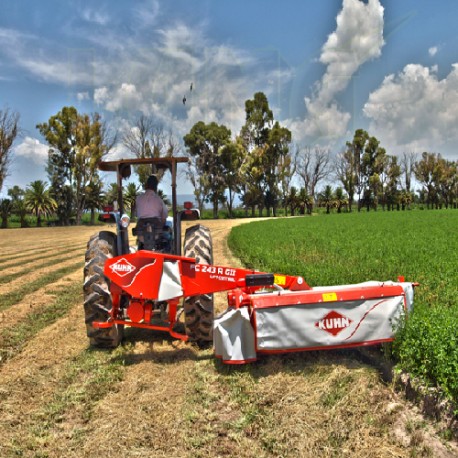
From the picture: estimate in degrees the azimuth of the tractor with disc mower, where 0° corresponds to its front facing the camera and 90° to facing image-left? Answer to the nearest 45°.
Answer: approximately 180°

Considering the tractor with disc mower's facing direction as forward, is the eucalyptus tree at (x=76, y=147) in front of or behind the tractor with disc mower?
in front

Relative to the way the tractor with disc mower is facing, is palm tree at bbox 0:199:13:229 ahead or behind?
ahead

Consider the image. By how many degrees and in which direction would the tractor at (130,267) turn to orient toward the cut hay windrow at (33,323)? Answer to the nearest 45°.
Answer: approximately 45° to its left

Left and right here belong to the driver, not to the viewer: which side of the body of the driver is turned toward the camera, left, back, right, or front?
back

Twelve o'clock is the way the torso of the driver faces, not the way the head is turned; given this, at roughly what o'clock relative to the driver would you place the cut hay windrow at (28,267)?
The cut hay windrow is roughly at 11 o'clock from the driver.

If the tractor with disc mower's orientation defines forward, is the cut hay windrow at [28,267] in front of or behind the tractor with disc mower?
in front

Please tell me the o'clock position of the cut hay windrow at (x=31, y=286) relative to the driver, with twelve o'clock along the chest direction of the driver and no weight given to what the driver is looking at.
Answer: The cut hay windrow is roughly at 11 o'clock from the driver.

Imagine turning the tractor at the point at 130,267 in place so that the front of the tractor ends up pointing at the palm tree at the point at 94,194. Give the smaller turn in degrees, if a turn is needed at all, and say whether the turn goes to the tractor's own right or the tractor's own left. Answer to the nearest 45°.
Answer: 0° — it already faces it

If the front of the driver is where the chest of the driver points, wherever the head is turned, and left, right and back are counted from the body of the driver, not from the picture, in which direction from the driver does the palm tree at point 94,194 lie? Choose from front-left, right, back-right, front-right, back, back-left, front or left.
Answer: front
